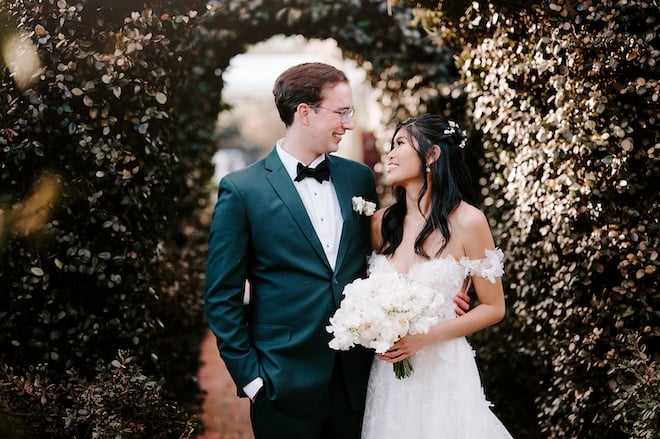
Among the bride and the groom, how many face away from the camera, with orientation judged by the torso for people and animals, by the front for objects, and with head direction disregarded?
0

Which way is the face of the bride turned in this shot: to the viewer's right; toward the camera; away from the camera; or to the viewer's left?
to the viewer's left

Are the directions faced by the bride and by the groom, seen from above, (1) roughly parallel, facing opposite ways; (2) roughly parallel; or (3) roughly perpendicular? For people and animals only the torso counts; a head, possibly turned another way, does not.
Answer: roughly perpendicular

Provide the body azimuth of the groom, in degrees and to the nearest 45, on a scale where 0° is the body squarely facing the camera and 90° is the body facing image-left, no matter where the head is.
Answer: approximately 315°
